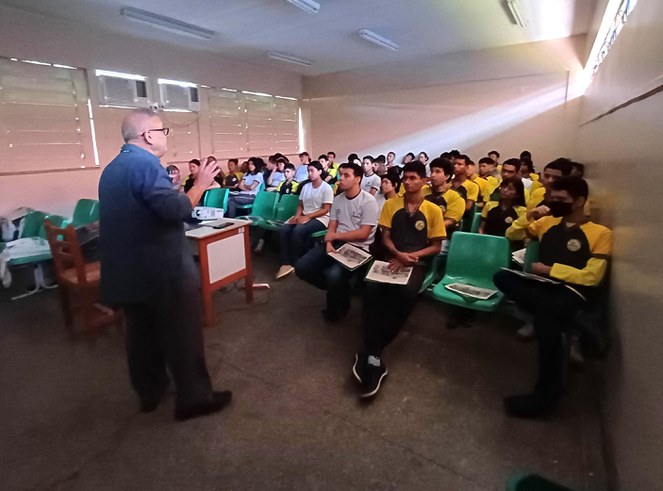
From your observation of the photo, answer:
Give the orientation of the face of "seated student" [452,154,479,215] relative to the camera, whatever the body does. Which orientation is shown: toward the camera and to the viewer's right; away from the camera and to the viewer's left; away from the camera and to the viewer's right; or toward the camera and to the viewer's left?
toward the camera and to the viewer's left

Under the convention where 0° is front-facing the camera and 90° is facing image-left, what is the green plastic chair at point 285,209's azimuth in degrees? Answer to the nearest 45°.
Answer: approximately 45°

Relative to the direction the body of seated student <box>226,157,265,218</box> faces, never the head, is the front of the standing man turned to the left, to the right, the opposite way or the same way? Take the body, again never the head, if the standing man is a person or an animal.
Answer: the opposite way

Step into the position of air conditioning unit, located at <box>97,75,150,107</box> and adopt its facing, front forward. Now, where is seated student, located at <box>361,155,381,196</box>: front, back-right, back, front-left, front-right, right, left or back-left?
front-left

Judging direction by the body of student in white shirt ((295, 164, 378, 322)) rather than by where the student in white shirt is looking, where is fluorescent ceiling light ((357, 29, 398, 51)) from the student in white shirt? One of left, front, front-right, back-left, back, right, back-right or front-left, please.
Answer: back-right

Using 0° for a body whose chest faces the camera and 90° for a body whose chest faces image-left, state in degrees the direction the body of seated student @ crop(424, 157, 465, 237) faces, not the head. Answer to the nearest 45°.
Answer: approximately 45°

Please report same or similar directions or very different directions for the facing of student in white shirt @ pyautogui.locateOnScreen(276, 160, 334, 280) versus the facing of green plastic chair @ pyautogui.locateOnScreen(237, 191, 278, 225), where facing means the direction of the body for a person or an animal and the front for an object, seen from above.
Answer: same or similar directions

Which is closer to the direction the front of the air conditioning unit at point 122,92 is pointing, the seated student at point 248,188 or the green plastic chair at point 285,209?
the green plastic chair

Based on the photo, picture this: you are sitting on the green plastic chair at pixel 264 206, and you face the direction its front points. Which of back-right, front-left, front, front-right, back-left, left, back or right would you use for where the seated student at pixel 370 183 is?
back-left

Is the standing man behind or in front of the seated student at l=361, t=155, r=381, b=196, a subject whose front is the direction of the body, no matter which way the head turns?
in front

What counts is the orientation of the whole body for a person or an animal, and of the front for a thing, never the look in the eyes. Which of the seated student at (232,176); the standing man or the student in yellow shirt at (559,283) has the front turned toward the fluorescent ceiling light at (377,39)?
the standing man

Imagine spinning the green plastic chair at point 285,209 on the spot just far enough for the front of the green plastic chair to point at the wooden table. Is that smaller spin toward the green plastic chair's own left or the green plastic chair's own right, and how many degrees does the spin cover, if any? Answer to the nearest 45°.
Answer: approximately 45° to the green plastic chair's own left

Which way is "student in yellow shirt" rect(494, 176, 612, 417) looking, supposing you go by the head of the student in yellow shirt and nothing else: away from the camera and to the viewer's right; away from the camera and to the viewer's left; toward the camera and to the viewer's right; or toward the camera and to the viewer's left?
toward the camera and to the viewer's left

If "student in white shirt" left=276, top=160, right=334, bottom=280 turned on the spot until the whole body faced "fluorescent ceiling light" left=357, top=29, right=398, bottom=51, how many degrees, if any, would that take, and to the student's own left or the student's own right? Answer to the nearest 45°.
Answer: approximately 180°

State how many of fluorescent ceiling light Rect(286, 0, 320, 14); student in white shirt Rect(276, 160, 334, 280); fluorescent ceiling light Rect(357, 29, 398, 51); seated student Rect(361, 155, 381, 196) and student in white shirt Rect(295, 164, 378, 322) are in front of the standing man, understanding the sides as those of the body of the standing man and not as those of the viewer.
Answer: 5
